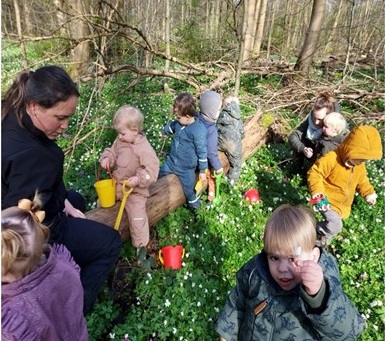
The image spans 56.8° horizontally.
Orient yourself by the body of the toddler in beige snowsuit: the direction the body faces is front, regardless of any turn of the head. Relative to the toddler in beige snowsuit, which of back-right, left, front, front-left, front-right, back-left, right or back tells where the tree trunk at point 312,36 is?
back

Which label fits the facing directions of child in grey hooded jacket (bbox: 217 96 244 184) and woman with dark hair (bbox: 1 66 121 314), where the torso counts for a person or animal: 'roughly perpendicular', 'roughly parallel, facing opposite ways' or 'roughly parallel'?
roughly perpendicular

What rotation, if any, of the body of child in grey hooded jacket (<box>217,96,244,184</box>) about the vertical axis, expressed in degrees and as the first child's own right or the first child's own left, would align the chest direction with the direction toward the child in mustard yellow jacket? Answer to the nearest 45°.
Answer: approximately 180°

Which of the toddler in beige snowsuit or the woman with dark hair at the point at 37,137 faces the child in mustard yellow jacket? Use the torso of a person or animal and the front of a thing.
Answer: the woman with dark hair

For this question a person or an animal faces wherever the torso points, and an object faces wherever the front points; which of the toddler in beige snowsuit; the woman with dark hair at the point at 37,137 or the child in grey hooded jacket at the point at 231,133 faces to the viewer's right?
the woman with dark hair

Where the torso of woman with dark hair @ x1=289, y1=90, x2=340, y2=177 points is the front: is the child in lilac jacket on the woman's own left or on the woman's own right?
on the woman's own right

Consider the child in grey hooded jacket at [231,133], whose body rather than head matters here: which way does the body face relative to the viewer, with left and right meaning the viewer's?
facing away from the viewer and to the left of the viewer

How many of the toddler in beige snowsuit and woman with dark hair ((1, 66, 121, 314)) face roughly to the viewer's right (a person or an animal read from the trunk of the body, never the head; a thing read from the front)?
1

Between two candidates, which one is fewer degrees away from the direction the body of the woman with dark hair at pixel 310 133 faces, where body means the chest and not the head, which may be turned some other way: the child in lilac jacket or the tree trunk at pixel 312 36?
the child in lilac jacket

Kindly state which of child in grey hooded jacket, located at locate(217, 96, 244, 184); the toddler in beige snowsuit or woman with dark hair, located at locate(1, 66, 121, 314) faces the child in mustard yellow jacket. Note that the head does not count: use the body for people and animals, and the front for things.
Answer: the woman with dark hair

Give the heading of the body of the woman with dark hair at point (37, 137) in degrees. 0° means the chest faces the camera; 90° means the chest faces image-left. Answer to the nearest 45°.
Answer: approximately 270°

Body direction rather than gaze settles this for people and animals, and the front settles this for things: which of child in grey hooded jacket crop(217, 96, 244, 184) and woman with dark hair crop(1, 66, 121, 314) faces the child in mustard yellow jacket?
the woman with dark hair
